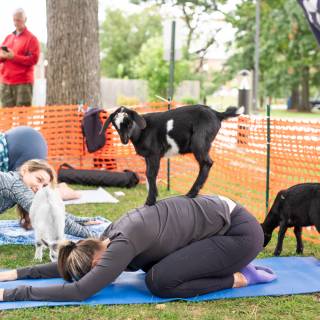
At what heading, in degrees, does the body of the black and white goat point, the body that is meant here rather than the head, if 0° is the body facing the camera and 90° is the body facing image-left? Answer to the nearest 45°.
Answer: approximately 90°

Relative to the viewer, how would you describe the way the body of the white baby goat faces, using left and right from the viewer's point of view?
facing away from the viewer

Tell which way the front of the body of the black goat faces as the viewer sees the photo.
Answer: to the viewer's left

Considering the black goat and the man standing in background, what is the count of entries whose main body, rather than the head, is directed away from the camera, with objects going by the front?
0

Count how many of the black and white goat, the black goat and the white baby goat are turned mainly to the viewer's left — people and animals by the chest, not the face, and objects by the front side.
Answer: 2

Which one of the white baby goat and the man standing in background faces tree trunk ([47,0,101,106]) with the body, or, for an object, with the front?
the white baby goat

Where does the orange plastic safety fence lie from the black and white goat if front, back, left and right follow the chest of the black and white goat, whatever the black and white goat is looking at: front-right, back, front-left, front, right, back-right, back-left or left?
right

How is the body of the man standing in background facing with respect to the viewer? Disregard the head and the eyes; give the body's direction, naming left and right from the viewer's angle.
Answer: facing the viewer and to the left of the viewer
